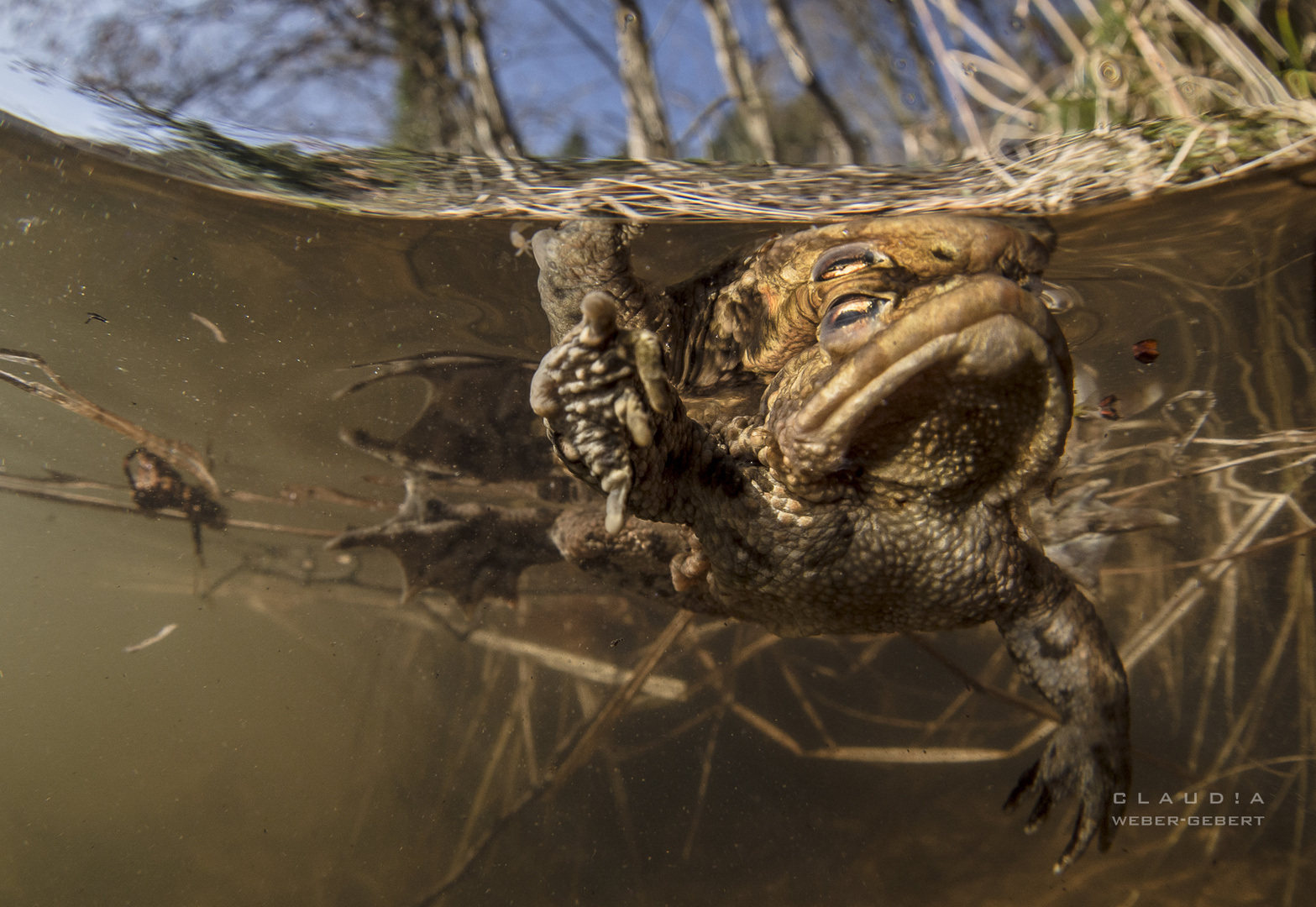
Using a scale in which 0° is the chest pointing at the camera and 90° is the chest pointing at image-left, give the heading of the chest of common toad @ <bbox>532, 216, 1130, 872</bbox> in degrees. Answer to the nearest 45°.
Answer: approximately 315°

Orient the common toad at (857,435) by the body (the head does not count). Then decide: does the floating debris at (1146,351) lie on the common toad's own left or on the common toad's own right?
on the common toad's own left

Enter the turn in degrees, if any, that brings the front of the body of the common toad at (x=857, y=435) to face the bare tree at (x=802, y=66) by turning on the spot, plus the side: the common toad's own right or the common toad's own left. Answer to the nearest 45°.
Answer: approximately 135° to the common toad's own left

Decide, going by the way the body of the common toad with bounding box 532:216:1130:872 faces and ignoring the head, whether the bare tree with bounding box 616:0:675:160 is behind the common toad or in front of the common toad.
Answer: behind

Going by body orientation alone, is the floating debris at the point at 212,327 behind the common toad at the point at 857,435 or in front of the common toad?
behind

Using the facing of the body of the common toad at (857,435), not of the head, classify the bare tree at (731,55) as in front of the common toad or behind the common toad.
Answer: behind

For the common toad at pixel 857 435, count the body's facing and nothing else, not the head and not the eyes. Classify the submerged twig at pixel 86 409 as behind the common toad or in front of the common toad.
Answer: behind
